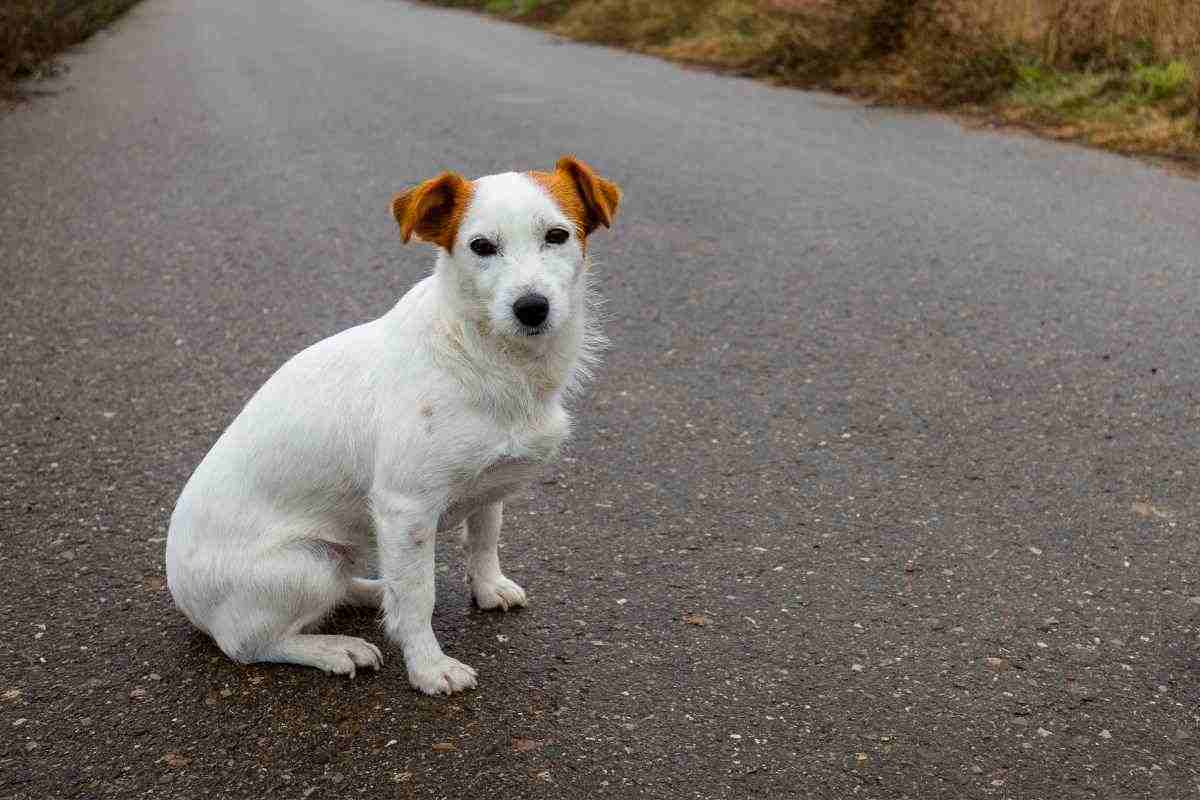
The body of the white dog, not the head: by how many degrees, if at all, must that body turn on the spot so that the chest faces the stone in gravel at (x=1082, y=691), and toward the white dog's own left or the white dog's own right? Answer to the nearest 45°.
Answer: approximately 45° to the white dog's own left

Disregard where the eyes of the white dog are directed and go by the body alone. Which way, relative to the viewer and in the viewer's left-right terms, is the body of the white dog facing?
facing the viewer and to the right of the viewer
